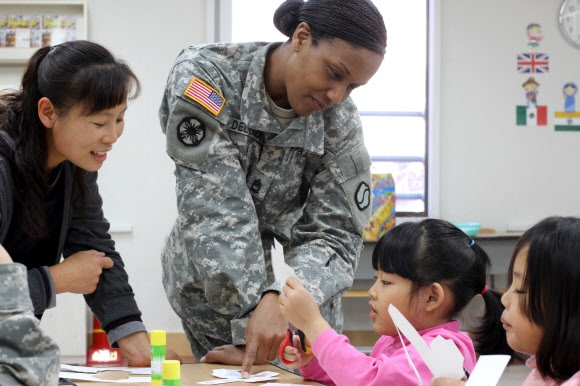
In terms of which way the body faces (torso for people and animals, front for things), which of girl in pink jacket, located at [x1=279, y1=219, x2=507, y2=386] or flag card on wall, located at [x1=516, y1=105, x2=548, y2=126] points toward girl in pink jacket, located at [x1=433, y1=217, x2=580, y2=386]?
the flag card on wall

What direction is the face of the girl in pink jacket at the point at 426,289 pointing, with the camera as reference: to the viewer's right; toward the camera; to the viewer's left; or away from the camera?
to the viewer's left

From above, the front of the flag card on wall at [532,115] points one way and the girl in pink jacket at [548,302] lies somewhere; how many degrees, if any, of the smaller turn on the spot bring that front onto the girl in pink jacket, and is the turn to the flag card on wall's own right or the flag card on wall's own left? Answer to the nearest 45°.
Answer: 0° — it already faces them

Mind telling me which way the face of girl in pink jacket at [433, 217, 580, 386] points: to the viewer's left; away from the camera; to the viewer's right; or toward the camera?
to the viewer's left

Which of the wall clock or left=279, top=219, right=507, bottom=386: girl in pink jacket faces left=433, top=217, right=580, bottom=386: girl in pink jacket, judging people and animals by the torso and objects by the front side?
the wall clock

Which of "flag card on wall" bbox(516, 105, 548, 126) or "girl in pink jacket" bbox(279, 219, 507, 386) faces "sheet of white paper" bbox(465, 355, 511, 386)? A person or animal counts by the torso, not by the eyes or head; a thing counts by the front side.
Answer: the flag card on wall

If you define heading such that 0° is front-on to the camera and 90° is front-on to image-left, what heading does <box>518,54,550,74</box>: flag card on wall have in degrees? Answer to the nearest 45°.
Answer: approximately 0°

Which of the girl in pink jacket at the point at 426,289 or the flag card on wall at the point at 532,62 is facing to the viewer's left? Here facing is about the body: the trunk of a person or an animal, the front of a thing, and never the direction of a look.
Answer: the girl in pink jacket
